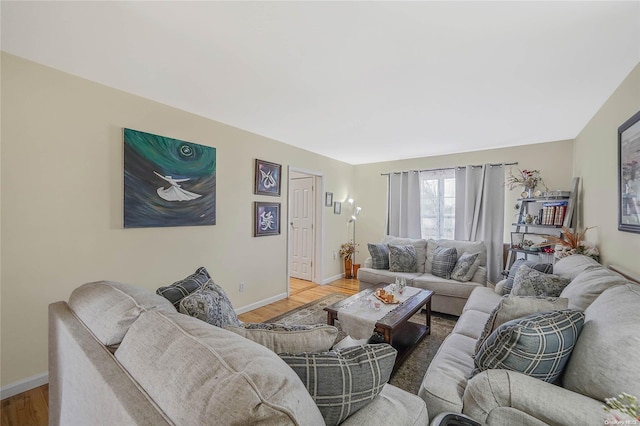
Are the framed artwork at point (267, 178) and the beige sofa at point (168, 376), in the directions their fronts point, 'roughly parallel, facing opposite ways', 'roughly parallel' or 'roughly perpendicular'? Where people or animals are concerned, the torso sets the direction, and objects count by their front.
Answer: roughly perpendicular

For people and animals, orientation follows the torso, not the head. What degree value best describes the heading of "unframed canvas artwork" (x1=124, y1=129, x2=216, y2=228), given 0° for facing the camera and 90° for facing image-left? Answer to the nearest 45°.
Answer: approximately 315°

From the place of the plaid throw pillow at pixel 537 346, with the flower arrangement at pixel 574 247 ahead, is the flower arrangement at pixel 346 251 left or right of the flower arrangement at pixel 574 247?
left

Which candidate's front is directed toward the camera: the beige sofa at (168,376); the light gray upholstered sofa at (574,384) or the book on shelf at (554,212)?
the book on shelf

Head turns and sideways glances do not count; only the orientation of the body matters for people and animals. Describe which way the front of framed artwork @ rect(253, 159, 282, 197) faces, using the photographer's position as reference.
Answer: facing the viewer and to the right of the viewer

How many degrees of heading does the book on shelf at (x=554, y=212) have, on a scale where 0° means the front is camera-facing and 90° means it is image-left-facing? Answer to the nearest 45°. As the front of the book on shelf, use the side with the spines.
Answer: approximately 0°

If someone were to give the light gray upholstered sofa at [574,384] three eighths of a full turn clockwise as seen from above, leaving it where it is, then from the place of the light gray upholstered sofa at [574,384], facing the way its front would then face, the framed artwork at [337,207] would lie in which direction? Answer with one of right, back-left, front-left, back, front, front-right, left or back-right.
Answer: left

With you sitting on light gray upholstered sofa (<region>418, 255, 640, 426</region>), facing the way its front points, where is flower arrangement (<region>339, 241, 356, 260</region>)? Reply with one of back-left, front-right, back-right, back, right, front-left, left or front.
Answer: front-right

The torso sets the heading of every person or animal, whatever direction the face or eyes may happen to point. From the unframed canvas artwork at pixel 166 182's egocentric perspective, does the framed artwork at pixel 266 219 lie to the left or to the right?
on its left

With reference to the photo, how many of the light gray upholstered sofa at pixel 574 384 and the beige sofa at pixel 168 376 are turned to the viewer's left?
1

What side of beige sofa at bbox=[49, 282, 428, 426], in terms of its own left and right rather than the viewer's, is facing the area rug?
front

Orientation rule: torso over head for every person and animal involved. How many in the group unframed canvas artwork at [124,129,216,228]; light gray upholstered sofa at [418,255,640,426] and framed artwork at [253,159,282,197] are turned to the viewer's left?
1

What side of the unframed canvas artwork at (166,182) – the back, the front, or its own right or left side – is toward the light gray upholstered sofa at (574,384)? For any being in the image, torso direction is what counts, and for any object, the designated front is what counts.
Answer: front

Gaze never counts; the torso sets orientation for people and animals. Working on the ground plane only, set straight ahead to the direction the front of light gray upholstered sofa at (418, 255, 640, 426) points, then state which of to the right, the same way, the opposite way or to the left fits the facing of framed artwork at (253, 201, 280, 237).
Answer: the opposite way

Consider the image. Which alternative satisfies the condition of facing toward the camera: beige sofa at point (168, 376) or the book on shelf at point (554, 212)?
the book on shelf

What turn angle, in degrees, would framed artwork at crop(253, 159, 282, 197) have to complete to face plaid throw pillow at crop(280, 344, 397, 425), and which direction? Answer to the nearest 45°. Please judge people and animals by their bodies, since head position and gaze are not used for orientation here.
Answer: approximately 45° to its right
